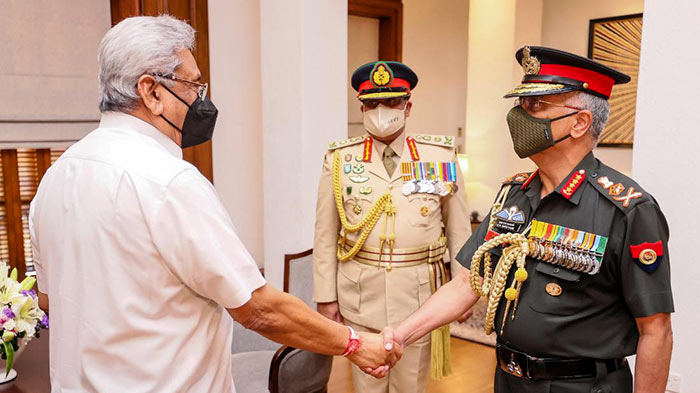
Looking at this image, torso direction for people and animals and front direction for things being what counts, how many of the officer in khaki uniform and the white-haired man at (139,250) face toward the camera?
1

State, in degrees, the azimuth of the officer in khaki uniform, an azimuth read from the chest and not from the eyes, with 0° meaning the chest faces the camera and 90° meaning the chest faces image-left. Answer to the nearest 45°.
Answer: approximately 0°

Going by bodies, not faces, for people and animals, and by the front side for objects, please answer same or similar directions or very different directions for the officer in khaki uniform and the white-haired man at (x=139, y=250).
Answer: very different directions

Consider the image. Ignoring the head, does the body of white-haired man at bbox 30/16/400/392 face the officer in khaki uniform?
yes

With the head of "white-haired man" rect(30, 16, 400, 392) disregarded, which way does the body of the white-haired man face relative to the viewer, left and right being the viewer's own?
facing away from the viewer and to the right of the viewer
